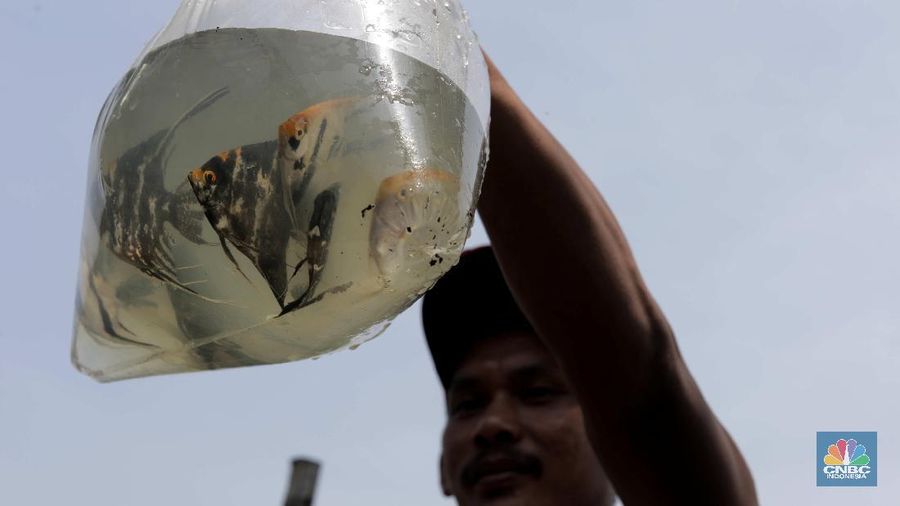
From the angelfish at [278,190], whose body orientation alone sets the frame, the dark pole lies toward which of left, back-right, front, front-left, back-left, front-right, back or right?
right

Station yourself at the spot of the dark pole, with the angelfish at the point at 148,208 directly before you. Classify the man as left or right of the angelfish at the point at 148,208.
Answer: left

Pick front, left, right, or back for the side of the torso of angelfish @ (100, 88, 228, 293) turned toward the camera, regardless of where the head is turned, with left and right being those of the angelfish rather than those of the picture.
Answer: left

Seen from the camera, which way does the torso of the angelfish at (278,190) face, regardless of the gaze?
to the viewer's left
